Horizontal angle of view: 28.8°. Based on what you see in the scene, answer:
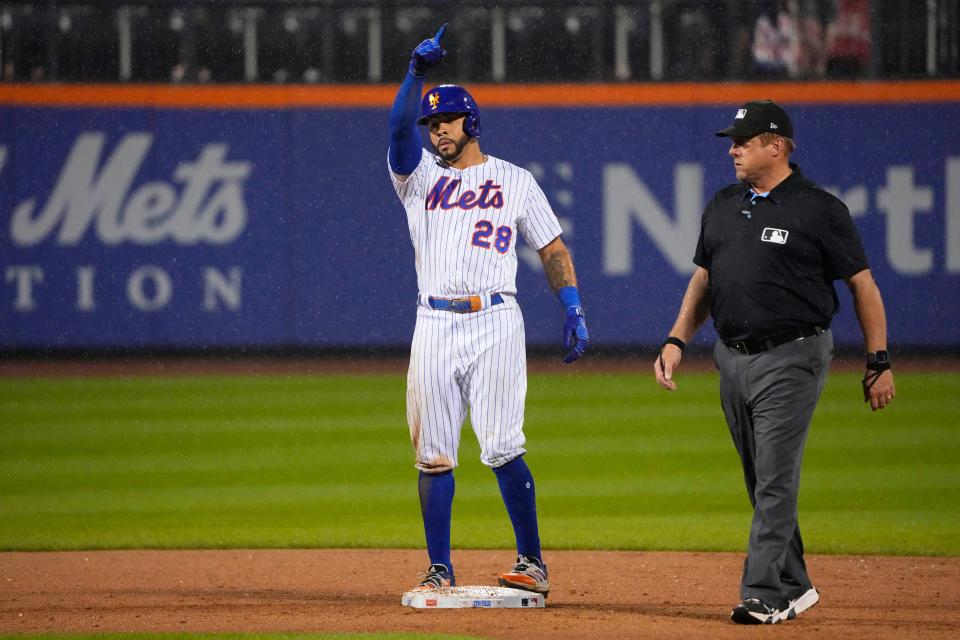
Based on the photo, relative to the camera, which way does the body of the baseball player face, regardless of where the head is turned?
toward the camera

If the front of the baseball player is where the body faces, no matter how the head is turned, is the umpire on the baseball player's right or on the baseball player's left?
on the baseball player's left

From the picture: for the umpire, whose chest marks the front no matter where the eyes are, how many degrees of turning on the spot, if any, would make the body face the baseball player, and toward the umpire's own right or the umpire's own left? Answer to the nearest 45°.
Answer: approximately 45° to the umpire's own right

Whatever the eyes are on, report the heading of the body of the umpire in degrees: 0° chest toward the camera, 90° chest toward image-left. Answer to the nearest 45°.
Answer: approximately 45°

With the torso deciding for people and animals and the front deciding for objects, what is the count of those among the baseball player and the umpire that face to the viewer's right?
0
